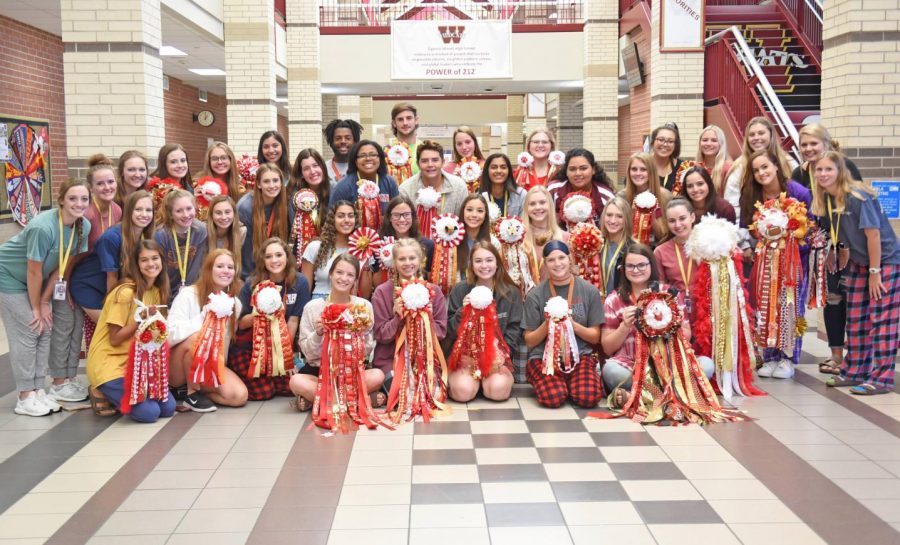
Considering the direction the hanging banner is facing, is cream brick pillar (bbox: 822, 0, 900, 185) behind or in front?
in front

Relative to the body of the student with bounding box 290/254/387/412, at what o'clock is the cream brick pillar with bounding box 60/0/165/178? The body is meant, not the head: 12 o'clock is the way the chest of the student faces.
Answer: The cream brick pillar is roughly at 5 o'clock from the student.

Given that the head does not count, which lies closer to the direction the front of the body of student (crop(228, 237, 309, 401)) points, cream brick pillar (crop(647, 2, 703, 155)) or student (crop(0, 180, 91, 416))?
the student

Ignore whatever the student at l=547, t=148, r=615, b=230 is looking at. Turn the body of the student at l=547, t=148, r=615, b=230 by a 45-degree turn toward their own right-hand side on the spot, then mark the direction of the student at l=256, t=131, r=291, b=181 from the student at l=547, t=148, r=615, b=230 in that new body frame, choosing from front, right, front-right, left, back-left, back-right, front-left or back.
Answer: front-right

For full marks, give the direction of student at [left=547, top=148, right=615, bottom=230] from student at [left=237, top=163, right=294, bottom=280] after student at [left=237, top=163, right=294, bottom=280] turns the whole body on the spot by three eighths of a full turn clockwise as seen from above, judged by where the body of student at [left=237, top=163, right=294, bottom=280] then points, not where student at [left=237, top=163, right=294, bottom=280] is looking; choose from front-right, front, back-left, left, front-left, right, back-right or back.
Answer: back-right

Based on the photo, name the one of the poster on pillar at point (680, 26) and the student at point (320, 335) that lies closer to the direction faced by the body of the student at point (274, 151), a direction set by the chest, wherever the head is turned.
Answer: the student

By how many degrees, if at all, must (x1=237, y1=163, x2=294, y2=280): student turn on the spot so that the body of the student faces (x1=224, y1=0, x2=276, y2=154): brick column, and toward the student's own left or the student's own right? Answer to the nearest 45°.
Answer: approximately 180°

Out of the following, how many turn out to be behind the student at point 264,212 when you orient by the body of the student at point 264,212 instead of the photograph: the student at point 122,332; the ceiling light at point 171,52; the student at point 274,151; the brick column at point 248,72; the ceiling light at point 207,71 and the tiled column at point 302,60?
5

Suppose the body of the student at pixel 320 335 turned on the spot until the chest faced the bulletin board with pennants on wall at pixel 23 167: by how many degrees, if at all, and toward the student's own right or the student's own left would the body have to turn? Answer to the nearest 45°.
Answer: approximately 135° to the student's own right

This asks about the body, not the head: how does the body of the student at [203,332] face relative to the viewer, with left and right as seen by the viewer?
facing the viewer and to the right of the viewer
